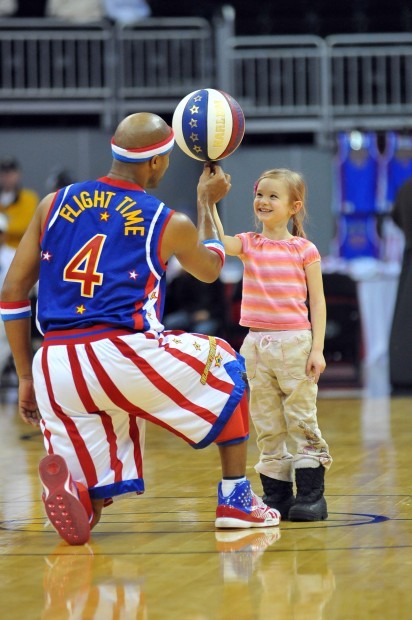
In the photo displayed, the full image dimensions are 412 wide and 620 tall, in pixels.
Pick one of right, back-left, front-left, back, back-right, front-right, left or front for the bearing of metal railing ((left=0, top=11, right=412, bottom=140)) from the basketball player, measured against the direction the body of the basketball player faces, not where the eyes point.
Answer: front-left

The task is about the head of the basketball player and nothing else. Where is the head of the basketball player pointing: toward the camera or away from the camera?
away from the camera

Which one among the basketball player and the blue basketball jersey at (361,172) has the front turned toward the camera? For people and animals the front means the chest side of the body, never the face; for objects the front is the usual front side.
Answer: the blue basketball jersey

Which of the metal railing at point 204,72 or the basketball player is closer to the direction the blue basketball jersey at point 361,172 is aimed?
the basketball player

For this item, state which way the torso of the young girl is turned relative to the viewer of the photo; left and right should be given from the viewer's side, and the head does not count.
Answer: facing the viewer and to the left of the viewer

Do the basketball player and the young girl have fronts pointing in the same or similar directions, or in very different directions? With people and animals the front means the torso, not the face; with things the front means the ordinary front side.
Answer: very different directions

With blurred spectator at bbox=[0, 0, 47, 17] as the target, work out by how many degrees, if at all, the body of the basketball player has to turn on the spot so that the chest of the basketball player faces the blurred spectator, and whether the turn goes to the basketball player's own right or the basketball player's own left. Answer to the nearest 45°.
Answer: approximately 45° to the basketball player's own left

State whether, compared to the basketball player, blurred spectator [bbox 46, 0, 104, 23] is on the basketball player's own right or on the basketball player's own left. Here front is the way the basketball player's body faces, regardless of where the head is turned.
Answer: on the basketball player's own left

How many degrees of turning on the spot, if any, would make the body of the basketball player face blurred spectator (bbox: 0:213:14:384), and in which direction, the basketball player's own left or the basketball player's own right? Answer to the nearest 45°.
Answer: approximately 45° to the basketball player's own left

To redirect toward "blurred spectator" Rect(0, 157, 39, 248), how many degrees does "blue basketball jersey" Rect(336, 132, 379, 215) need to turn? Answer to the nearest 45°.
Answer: approximately 45° to its right

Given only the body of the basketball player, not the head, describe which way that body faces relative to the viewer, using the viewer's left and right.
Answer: facing away from the viewer and to the right of the viewer

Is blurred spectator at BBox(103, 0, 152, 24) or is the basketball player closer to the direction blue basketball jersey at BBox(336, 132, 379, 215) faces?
the basketball player

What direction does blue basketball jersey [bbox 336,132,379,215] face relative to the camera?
toward the camera

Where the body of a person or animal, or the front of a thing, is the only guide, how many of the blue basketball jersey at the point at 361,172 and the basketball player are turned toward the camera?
1

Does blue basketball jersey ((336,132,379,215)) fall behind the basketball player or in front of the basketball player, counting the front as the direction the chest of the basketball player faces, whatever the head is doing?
in front
